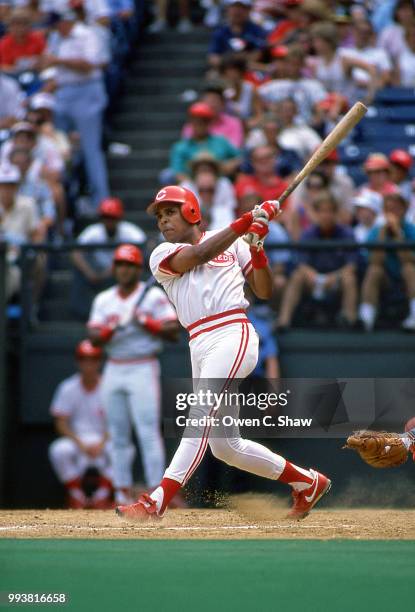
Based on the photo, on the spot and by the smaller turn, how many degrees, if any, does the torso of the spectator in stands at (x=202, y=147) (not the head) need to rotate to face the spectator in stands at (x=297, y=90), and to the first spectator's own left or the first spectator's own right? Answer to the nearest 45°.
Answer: approximately 135° to the first spectator's own left

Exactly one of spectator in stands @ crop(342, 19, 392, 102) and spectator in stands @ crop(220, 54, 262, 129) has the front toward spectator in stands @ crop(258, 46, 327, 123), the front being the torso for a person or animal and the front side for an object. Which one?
spectator in stands @ crop(342, 19, 392, 102)

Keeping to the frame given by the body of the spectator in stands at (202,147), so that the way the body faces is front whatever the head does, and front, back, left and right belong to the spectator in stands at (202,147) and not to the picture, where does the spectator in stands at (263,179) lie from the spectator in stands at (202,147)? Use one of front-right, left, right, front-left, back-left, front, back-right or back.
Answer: front-left

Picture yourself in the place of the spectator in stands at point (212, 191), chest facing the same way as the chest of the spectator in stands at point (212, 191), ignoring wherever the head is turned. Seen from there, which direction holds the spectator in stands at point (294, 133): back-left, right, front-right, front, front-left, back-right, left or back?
back-left

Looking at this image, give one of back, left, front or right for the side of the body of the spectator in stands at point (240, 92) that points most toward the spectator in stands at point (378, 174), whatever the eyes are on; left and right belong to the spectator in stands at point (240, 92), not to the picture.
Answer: left

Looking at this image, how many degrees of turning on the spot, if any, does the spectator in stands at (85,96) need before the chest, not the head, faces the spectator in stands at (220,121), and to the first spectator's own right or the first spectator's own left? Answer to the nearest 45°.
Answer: approximately 90° to the first spectator's own left
